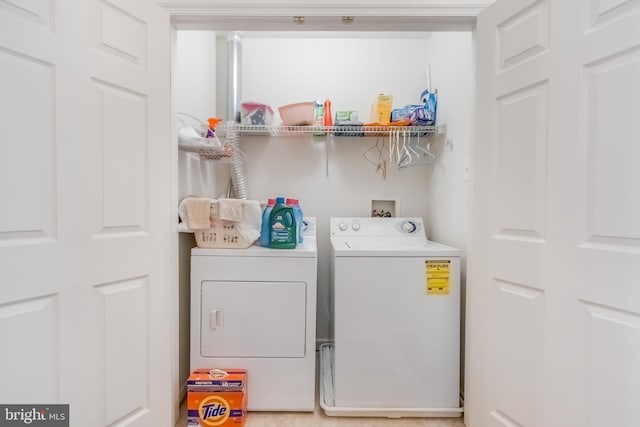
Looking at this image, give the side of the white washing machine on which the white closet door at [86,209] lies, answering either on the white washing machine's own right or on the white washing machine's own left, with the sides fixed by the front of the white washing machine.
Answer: on the white washing machine's own right

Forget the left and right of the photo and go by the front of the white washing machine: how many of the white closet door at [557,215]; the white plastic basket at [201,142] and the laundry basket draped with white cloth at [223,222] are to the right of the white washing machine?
2

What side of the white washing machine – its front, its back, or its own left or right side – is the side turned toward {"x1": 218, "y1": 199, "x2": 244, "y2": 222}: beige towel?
right

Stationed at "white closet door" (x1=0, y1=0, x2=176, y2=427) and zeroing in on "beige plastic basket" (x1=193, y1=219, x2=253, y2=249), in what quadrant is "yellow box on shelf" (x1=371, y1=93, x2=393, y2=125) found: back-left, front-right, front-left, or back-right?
front-right

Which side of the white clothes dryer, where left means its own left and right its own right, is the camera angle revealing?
front

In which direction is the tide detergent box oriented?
toward the camera

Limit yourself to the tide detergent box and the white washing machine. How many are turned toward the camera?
2

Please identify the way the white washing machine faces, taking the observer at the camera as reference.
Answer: facing the viewer

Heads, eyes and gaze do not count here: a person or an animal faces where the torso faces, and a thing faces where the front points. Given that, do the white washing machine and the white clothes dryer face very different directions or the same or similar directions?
same or similar directions

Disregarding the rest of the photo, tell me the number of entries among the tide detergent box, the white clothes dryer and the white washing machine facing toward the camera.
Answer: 3
